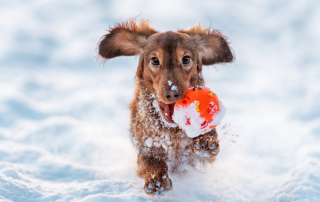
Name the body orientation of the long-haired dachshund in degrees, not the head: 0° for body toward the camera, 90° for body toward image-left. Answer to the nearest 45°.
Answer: approximately 0°
